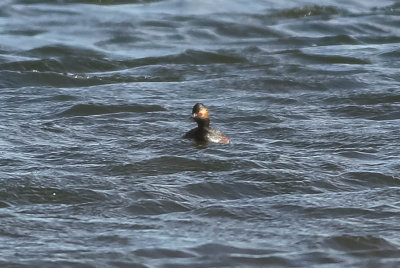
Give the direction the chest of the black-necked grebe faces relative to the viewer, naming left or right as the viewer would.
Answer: facing the viewer and to the left of the viewer
